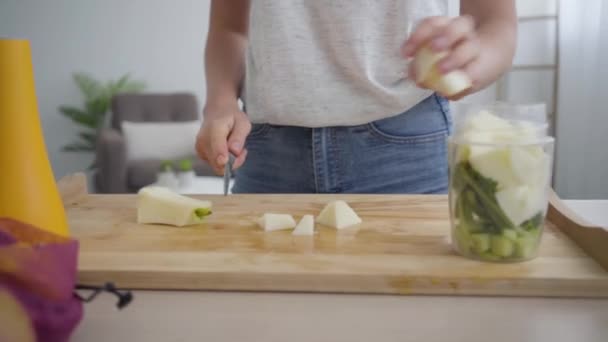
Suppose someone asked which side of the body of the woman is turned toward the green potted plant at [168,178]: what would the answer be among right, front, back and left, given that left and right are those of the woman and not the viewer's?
back

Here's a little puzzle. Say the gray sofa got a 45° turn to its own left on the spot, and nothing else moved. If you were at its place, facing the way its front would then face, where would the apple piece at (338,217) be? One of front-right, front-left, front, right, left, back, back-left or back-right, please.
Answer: front-right

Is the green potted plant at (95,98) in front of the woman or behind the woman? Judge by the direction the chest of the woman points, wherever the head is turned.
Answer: behind

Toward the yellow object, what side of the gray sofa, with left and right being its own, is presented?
front

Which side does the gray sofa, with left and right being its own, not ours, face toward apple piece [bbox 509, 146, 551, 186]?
front

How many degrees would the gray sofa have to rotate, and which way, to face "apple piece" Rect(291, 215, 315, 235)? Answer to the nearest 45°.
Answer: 0° — it already faces it

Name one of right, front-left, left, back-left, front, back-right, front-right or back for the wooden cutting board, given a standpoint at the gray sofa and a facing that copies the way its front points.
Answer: front

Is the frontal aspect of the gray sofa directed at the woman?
yes

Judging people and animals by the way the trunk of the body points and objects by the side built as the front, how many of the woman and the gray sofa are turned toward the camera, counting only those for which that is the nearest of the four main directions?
2

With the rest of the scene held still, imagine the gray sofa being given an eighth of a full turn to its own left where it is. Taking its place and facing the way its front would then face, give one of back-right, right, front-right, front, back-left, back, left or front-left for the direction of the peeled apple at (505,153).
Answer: front-right

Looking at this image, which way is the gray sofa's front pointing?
toward the camera

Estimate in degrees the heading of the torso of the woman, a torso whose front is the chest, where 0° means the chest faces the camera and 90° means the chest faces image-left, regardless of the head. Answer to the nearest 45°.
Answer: approximately 0°
